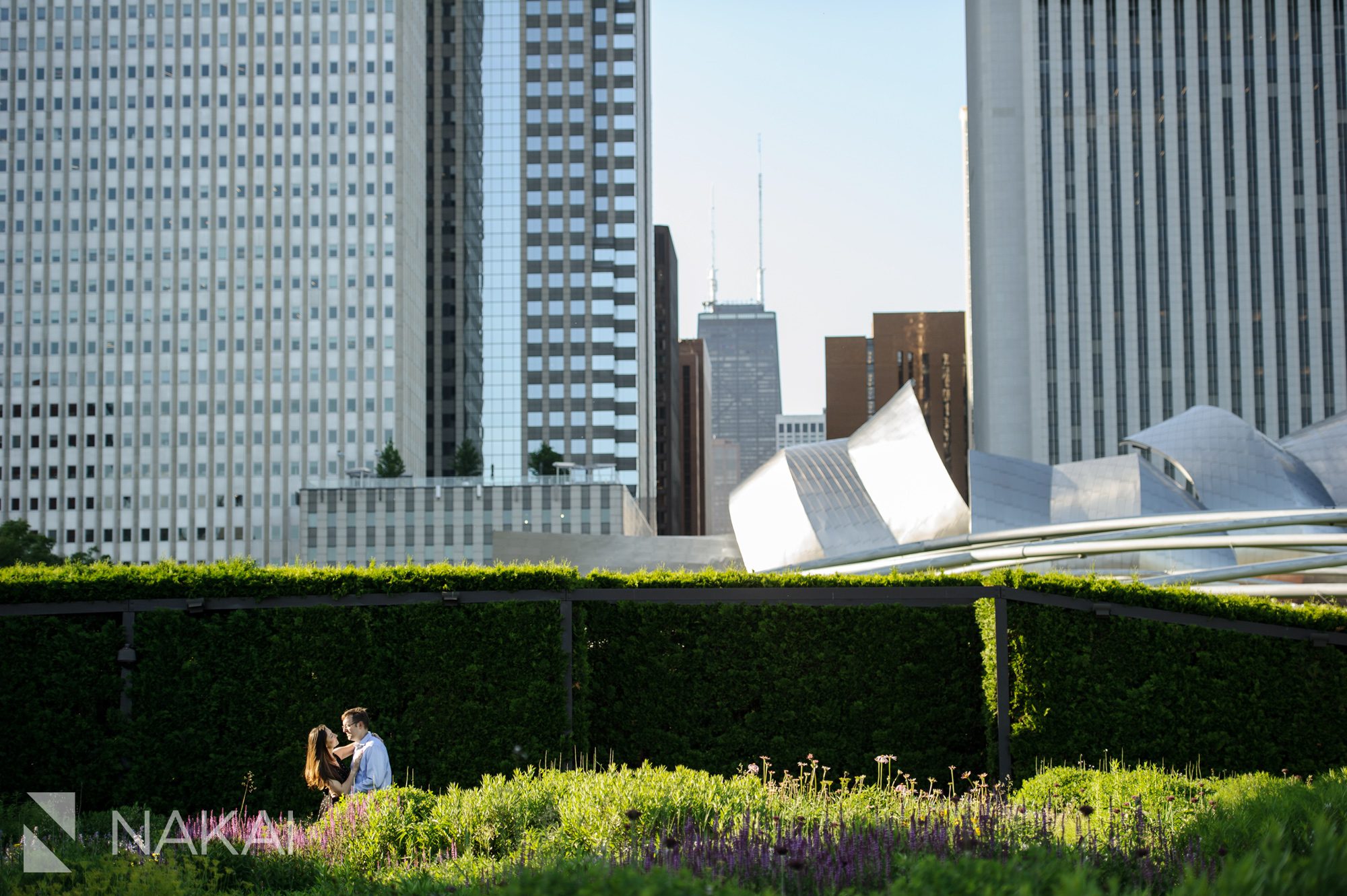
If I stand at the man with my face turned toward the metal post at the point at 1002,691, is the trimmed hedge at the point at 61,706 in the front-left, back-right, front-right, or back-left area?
back-left

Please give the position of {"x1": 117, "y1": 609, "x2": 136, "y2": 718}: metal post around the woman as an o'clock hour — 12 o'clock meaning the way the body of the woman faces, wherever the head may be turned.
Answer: The metal post is roughly at 8 o'clock from the woman.

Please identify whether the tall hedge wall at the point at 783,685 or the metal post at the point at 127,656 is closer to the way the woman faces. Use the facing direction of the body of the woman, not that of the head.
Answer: the tall hedge wall

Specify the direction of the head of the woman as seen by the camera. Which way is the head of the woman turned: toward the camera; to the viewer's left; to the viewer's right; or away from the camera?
to the viewer's right

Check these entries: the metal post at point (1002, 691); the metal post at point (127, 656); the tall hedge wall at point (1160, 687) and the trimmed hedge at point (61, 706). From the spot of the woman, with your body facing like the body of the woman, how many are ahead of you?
2

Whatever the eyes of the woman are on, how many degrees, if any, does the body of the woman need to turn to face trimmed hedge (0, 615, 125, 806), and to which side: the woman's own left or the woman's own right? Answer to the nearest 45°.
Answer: approximately 135° to the woman's own left

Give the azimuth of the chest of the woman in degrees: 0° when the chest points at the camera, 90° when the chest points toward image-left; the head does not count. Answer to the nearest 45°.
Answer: approximately 270°

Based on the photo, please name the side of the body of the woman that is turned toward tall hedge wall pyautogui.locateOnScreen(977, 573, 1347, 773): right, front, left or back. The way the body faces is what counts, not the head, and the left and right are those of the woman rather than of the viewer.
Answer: front

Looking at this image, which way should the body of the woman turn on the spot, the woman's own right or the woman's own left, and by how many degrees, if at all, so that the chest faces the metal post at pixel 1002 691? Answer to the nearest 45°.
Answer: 0° — they already face it

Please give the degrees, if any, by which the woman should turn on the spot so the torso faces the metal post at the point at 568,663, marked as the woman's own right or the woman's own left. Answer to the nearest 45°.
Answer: approximately 45° to the woman's own left

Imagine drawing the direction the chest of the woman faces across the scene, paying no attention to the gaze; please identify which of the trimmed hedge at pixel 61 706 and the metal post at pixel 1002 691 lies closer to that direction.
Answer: the metal post

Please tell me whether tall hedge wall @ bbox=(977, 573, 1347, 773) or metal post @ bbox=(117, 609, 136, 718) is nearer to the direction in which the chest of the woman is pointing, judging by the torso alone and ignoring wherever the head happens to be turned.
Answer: the tall hedge wall

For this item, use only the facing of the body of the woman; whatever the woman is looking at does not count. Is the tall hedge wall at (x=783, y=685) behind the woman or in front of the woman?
in front

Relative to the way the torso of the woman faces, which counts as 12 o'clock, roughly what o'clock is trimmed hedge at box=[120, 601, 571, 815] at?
The trimmed hedge is roughly at 9 o'clock from the woman.
